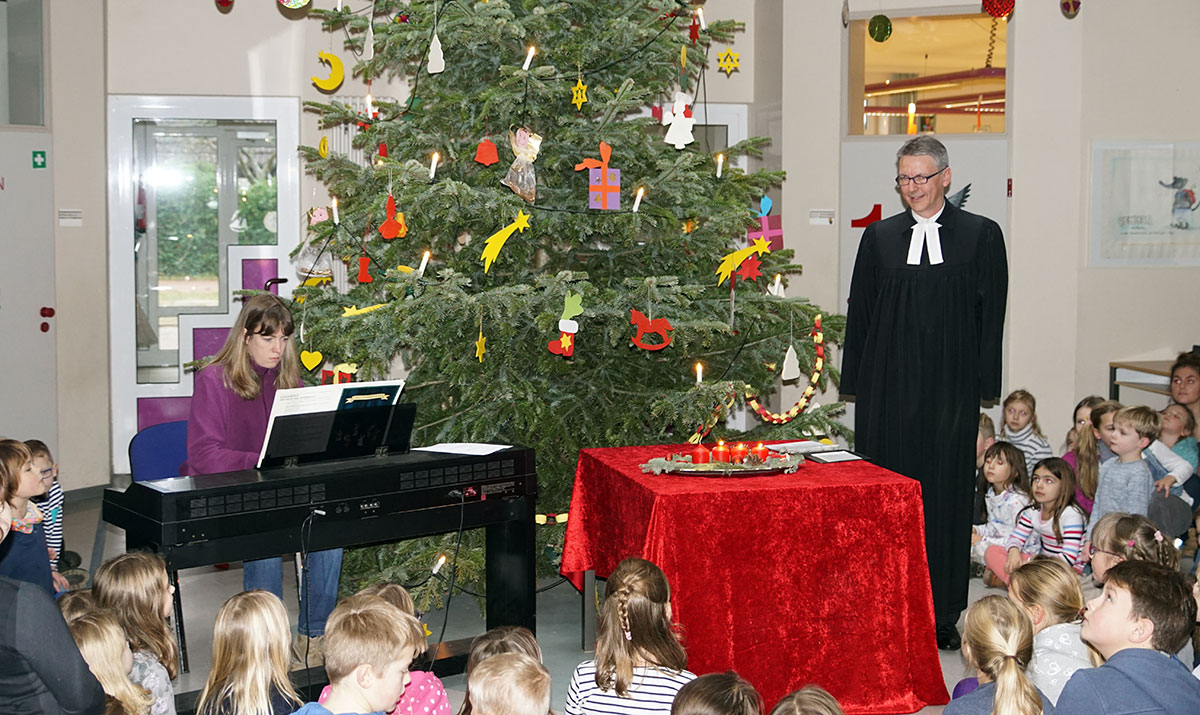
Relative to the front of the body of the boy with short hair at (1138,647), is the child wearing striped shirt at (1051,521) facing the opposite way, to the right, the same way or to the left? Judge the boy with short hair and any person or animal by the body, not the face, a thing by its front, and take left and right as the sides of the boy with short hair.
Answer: to the left

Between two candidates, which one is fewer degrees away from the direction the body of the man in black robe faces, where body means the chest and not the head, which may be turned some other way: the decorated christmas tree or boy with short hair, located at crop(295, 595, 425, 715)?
the boy with short hair

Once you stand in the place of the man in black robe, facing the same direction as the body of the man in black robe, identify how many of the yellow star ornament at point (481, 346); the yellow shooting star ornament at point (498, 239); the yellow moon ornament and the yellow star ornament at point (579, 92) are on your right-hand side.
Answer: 4

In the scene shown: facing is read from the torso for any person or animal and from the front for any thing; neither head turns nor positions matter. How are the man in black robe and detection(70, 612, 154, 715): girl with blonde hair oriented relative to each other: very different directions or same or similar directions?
very different directions

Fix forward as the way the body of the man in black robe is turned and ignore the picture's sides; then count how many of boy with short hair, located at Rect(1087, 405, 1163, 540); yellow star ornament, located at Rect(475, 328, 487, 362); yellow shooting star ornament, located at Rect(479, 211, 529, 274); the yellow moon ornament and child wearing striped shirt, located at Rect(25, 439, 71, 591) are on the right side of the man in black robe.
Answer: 4

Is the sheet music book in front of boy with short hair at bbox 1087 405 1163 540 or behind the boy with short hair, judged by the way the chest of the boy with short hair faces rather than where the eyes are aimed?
in front

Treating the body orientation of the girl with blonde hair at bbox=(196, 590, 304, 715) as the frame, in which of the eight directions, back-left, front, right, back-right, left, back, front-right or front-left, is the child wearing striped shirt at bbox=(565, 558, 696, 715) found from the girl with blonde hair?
right

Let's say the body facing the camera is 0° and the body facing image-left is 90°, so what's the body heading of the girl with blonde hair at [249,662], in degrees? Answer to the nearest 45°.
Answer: approximately 180°

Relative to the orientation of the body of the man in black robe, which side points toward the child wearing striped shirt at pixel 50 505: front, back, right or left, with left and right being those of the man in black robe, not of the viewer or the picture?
right

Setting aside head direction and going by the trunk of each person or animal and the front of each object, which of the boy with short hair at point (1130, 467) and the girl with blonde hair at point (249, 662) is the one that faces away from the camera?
the girl with blonde hair

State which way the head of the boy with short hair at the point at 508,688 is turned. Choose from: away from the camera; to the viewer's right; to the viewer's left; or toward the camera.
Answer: away from the camera

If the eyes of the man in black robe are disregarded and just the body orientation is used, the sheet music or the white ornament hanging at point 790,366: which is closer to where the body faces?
the sheet music

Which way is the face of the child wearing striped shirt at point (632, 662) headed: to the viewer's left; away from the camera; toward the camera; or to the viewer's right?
away from the camera

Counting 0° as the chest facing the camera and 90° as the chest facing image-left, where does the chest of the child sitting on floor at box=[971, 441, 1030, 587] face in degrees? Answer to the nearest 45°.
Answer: approximately 45°

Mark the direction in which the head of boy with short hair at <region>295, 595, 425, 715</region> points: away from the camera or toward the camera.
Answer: away from the camera

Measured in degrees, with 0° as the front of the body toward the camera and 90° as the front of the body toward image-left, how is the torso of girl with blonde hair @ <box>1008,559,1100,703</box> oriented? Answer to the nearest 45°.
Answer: approximately 135°
